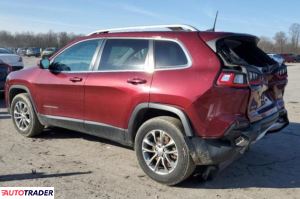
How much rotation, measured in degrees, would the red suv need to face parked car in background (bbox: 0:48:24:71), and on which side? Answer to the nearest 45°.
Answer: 0° — it already faces it

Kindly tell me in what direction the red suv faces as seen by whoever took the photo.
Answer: facing away from the viewer and to the left of the viewer
